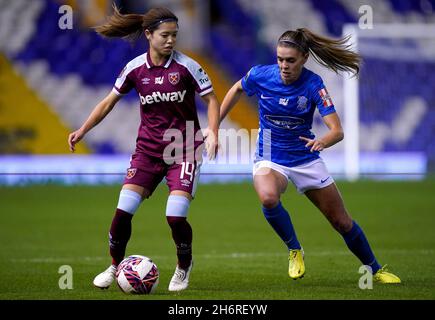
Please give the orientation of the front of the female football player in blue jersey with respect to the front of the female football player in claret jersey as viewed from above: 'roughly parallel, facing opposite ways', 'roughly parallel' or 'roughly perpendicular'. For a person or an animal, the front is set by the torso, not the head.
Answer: roughly parallel

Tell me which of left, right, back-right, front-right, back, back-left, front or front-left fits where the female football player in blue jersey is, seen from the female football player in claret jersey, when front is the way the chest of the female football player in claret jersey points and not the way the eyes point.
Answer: left

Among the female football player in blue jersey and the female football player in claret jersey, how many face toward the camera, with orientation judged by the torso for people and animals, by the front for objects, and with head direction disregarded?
2

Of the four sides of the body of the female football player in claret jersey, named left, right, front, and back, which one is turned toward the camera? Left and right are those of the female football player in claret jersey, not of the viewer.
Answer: front

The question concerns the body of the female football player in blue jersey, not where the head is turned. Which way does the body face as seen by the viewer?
toward the camera

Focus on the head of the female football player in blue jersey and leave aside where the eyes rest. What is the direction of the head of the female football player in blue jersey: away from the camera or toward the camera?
toward the camera

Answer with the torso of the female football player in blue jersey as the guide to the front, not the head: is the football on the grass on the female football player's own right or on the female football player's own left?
on the female football player's own right
